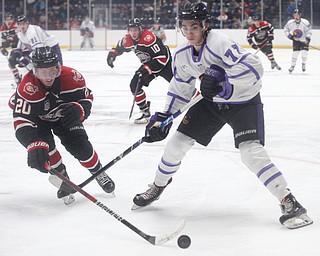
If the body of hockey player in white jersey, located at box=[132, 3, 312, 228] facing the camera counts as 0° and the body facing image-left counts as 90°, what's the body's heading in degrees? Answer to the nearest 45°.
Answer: approximately 45°

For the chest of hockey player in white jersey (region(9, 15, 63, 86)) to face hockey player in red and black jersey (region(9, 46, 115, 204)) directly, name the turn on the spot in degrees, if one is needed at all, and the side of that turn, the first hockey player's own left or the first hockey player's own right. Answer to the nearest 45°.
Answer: approximately 45° to the first hockey player's own left

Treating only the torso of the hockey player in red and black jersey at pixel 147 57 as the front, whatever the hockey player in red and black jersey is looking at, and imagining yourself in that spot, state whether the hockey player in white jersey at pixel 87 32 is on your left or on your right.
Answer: on your right

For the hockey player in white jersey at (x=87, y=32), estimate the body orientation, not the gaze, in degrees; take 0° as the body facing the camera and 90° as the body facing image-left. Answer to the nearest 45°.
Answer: approximately 0°

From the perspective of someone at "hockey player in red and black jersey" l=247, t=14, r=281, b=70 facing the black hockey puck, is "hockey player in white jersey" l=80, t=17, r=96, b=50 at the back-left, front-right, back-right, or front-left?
back-right
